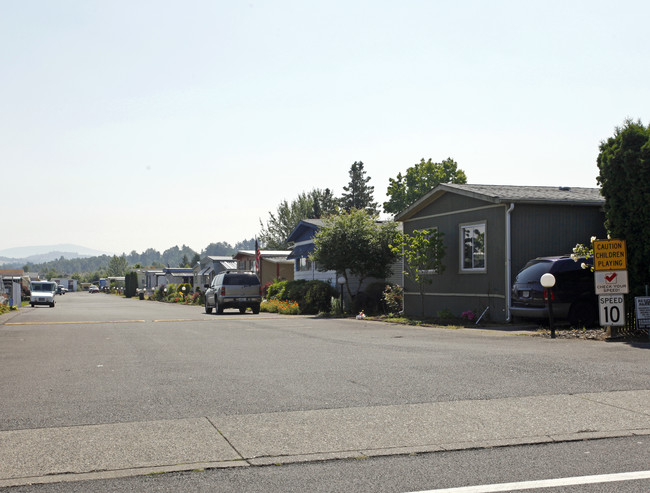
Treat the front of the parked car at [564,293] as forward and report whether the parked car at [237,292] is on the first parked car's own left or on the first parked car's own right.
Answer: on the first parked car's own left

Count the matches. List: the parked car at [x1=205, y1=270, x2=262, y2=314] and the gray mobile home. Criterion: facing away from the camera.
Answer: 1

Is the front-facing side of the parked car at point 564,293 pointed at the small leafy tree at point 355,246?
no

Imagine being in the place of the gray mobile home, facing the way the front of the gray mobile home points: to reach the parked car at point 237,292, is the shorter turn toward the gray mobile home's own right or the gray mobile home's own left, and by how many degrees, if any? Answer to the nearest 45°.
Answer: approximately 90° to the gray mobile home's own right

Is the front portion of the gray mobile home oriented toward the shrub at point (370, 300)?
no

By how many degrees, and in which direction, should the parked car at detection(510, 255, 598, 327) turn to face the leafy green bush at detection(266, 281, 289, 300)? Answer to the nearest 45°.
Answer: approximately 90° to its left

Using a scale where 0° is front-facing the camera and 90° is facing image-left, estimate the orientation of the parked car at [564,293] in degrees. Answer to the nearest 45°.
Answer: approximately 225°

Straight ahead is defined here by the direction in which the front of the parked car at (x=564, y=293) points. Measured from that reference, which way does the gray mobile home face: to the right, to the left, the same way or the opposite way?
the opposite way

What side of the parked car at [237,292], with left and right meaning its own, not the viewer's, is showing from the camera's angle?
back

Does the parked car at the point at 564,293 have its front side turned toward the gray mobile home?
no

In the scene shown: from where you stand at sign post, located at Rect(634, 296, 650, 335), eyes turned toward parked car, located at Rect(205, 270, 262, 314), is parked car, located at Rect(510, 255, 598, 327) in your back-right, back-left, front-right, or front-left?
front-right

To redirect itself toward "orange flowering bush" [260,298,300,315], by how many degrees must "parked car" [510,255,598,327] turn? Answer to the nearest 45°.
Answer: approximately 90° to its left

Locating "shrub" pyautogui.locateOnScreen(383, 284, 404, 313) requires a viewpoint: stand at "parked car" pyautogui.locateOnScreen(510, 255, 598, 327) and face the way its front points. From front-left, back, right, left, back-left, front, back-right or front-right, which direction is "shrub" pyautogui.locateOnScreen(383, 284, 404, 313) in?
left

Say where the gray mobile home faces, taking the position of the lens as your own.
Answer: facing the viewer and to the left of the viewer

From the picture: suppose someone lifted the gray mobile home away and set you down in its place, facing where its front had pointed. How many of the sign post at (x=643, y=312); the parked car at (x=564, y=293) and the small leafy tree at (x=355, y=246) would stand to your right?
1

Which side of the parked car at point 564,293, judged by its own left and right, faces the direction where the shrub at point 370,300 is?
left

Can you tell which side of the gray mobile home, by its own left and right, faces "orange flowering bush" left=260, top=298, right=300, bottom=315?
right
